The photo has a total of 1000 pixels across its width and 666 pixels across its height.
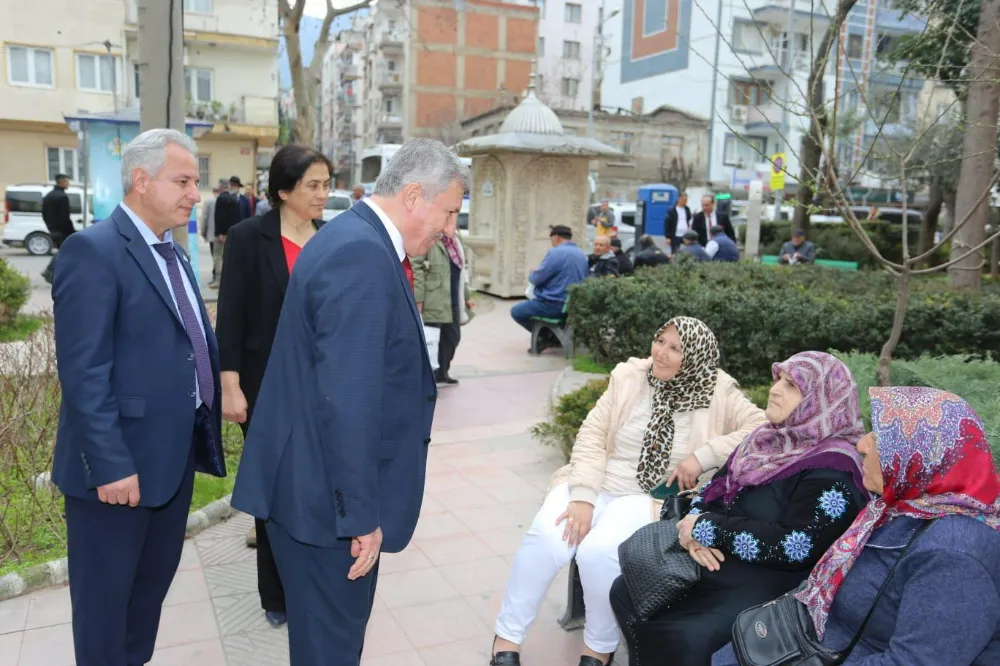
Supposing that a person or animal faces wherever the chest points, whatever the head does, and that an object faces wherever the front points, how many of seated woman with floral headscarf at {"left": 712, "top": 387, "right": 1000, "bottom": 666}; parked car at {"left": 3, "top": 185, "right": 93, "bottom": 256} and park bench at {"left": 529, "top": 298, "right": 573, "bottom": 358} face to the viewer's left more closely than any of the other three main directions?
2

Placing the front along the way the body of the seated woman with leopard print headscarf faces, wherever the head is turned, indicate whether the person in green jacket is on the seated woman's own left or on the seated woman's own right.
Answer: on the seated woman's own right

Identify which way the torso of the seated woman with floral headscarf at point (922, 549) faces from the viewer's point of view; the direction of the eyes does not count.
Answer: to the viewer's left

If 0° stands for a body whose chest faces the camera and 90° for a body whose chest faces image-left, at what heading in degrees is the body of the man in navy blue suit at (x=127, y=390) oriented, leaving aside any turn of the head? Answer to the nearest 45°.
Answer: approximately 315°

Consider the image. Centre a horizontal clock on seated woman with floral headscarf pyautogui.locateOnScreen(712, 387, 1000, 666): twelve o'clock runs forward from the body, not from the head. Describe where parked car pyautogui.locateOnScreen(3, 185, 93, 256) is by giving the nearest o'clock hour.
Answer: The parked car is roughly at 1 o'clock from the seated woman with floral headscarf.

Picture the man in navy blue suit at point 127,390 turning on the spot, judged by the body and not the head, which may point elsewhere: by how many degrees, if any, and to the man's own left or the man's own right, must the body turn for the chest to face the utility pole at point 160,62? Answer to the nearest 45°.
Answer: approximately 135° to the man's own left

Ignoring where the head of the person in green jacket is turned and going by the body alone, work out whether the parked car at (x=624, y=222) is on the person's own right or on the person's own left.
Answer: on the person's own left

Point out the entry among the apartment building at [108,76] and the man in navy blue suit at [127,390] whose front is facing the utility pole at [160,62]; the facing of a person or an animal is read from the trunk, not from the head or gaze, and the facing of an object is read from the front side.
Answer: the apartment building

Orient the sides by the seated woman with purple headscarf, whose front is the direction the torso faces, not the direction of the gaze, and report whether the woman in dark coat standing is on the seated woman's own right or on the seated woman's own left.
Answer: on the seated woman's own right

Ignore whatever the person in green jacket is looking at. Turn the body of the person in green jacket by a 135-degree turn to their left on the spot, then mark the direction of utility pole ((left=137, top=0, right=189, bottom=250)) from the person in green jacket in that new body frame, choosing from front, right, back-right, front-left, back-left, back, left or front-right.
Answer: back-left

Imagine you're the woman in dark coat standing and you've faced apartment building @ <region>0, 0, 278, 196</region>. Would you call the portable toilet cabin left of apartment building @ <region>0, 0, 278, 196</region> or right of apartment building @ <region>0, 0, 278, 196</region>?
right

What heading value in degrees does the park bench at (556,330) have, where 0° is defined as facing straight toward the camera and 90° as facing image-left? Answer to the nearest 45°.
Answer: approximately 90°
